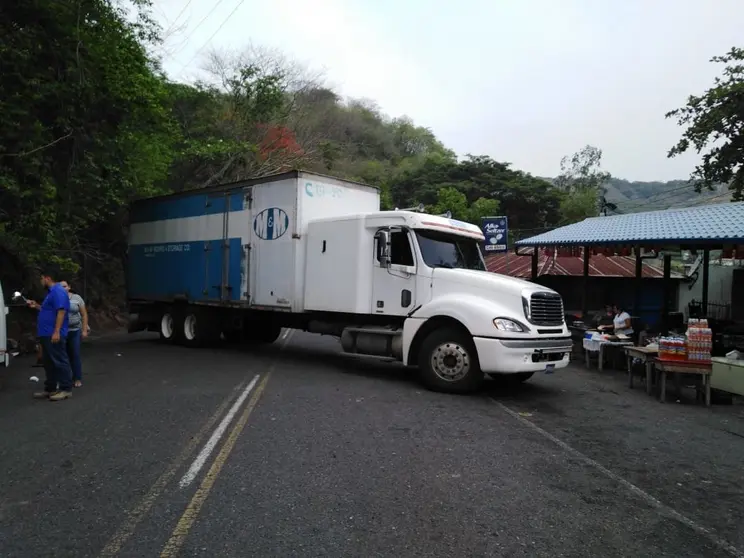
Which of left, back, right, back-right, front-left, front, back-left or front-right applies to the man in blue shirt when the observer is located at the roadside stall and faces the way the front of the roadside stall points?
front

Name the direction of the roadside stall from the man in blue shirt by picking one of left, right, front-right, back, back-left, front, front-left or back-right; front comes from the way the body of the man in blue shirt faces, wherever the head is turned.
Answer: back

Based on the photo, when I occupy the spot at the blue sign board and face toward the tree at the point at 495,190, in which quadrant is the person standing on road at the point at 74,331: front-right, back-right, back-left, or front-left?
back-left

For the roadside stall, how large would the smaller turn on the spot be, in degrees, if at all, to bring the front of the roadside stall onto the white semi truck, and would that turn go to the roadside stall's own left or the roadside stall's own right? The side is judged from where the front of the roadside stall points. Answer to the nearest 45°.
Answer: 0° — it already faces it

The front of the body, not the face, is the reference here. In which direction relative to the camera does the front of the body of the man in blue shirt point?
to the viewer's left

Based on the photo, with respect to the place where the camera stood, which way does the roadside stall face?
facing the viewer and to the left of the viewer

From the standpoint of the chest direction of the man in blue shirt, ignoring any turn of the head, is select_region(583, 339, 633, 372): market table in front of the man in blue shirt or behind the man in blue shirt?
behind

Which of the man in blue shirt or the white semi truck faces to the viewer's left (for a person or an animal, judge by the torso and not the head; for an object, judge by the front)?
the man in blue shirt

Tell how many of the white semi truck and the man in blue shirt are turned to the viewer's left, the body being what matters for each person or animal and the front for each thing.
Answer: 1

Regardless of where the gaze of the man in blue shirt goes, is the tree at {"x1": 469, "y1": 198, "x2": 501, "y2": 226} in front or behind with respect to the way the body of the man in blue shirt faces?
behind
